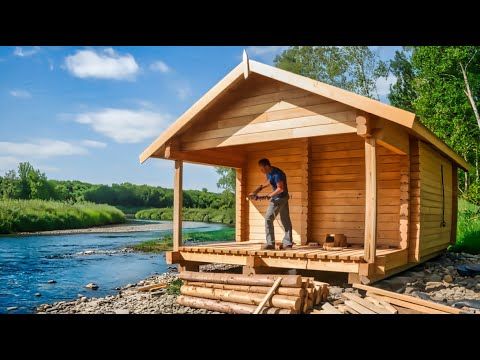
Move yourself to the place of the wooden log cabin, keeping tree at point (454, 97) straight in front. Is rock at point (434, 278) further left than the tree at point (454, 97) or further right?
right

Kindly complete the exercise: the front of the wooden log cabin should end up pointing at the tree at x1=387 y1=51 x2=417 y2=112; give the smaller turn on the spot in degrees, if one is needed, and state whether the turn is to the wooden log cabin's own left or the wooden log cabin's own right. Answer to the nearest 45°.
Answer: approximately 135° to the wooden log cabin's own right

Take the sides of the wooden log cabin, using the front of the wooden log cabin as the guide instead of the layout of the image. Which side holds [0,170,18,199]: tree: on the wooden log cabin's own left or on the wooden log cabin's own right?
on the wooden log cabin's own right

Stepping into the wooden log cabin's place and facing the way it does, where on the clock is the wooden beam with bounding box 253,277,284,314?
The wooden beam is roughly at 11 o'clock from the wooden log cabin.

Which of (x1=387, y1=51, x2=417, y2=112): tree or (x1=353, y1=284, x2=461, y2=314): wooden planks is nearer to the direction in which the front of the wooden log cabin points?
the wooden planks

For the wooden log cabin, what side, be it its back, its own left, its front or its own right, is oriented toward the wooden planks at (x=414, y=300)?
left

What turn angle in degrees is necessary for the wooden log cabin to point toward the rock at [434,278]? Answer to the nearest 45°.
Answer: approximately 135° to its left

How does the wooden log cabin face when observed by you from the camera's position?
facing the viewer and to the left of the viewer

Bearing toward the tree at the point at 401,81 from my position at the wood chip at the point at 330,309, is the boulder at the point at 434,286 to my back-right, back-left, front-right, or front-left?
front-right

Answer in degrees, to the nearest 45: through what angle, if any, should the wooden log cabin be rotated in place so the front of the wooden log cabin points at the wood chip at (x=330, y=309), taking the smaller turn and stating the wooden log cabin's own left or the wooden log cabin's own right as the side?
approximately 45° to the wooden log cabin's own left

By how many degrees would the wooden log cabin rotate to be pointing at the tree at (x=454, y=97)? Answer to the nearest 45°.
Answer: approximately 180°
